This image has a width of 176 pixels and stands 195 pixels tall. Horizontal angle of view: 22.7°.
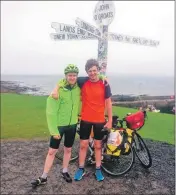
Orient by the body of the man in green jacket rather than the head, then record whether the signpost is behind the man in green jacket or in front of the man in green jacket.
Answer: behind

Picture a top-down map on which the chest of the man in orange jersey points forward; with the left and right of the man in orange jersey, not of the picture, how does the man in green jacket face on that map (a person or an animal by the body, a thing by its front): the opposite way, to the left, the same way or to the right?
the same way

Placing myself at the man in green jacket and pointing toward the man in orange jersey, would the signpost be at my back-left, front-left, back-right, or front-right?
front-left

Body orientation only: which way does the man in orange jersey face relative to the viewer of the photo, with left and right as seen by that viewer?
facing the viewer

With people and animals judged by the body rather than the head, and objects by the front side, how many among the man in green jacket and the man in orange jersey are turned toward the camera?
2

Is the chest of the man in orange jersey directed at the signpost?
no
